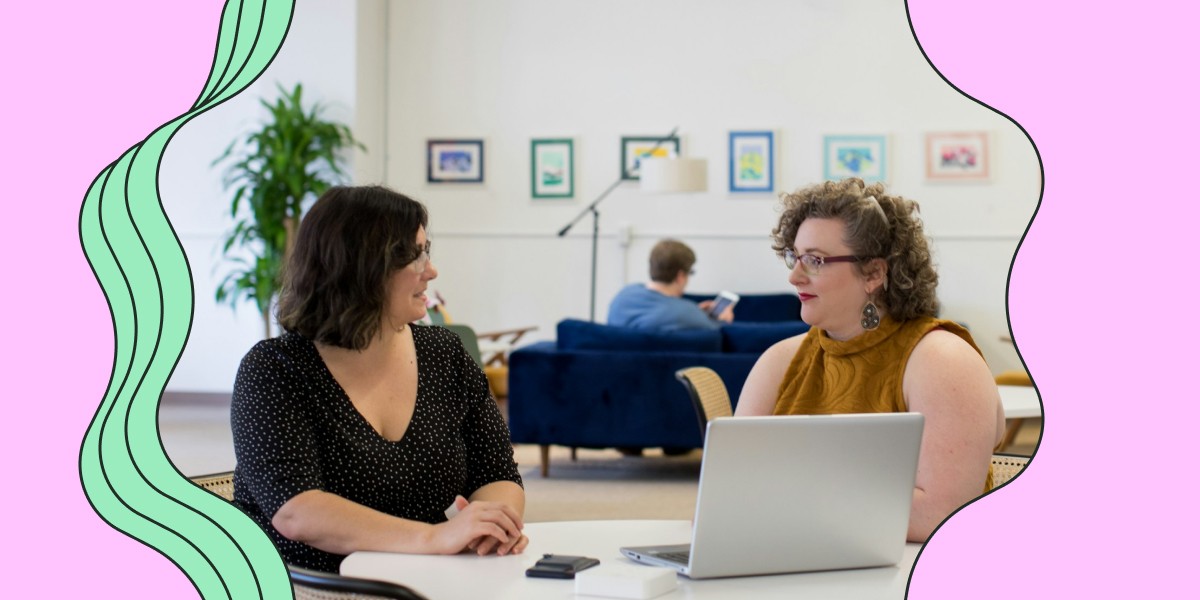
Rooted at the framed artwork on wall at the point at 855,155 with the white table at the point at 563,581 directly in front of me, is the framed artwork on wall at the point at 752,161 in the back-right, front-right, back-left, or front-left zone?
front-right

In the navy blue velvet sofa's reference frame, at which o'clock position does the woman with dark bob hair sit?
The woman with dark bob hair is roughly at 6 o'clock from the navy blue velvet sofa.

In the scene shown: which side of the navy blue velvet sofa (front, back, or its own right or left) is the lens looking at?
back

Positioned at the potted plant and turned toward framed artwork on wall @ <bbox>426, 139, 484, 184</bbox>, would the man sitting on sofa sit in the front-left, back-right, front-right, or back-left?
front-right

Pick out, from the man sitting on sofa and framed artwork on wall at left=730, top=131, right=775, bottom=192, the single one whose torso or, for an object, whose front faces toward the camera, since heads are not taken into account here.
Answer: the framed artwork on wall

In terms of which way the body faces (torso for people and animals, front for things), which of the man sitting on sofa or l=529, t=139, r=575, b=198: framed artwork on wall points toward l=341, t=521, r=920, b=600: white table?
the framed artwork on wall

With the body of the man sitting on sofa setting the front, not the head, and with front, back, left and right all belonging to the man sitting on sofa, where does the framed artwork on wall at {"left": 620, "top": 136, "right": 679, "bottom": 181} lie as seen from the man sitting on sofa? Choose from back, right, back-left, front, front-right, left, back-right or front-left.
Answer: front-left

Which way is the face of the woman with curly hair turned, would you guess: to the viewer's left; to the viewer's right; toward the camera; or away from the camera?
to the viewer's left

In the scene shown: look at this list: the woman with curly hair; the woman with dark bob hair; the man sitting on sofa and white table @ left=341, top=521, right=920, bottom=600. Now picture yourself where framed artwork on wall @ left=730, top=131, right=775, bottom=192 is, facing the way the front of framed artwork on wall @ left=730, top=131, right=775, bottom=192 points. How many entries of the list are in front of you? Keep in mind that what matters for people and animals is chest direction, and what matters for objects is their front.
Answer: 4

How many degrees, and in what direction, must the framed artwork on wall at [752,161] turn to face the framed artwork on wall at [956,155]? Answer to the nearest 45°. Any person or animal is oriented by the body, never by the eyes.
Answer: approximately 90° to its left

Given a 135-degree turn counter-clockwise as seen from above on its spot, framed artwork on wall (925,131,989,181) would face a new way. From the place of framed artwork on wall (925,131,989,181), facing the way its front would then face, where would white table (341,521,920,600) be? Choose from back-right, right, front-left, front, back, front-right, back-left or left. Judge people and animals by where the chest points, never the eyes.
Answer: back-right

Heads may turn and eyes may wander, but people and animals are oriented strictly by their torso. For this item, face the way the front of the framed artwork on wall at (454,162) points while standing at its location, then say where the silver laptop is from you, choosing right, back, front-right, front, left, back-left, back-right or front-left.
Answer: front

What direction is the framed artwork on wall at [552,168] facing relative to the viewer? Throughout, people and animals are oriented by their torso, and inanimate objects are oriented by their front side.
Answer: toward the camera

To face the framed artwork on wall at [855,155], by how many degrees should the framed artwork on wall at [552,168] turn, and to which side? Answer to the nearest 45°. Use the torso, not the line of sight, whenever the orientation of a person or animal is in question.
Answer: approximately 90° to its left

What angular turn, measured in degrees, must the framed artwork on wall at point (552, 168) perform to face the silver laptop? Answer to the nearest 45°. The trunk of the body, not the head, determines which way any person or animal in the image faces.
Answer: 0° — it already faces it

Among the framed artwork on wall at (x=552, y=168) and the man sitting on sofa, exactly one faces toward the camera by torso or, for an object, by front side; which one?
the framed artwork on wall

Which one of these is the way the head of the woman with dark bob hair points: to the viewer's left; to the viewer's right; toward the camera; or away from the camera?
to the viewer's right

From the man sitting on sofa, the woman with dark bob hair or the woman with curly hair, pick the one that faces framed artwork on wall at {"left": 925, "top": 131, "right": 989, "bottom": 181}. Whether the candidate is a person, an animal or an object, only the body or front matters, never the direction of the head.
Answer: the man sitting on sofa

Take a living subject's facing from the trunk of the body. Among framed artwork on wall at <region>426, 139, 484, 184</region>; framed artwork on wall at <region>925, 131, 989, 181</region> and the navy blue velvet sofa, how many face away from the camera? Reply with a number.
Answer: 1
